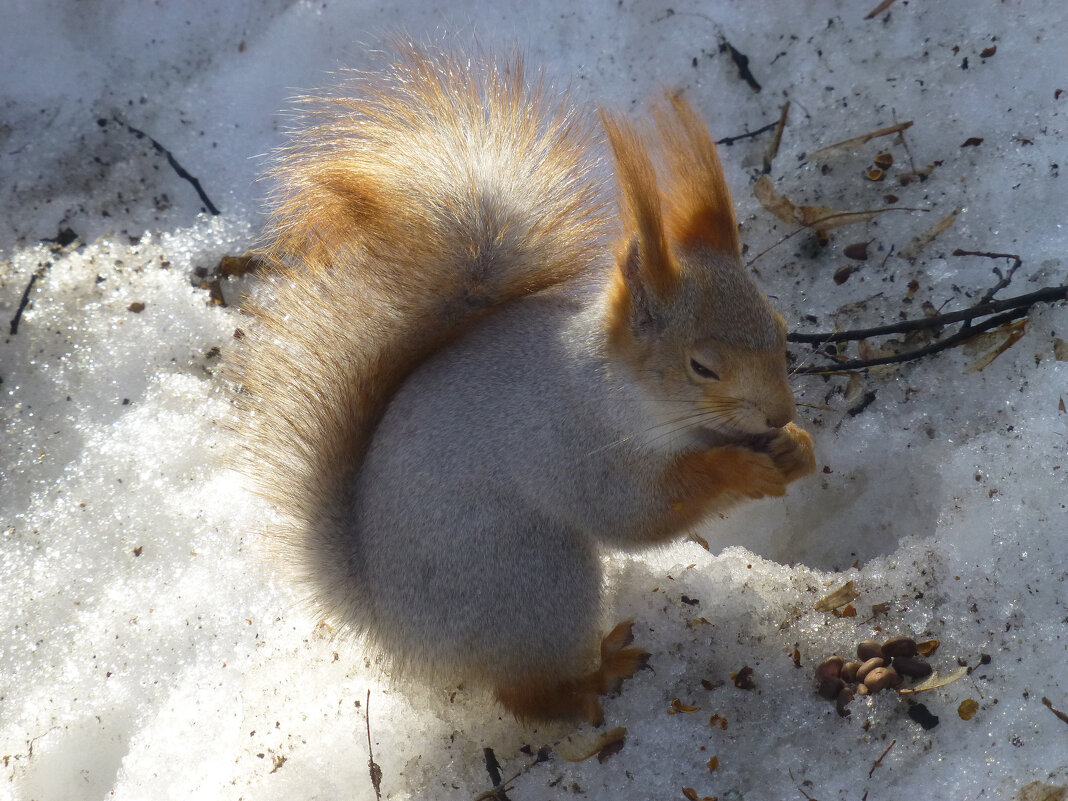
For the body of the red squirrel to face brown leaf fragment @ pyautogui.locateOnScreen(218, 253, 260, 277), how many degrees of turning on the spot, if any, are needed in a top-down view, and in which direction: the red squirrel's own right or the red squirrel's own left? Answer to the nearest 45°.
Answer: approximately 135° to the red squirrel's own left

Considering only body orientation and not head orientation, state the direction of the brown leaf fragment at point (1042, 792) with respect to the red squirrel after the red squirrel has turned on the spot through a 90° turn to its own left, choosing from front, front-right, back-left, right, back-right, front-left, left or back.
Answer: back-right

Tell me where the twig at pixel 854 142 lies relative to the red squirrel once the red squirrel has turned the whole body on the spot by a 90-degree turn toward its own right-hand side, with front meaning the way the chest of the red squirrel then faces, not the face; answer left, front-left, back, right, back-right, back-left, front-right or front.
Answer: back-left

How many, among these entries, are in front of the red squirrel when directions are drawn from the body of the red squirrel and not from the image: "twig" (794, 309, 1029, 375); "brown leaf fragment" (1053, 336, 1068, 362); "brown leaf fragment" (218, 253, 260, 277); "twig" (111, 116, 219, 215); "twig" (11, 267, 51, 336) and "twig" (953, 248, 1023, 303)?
3

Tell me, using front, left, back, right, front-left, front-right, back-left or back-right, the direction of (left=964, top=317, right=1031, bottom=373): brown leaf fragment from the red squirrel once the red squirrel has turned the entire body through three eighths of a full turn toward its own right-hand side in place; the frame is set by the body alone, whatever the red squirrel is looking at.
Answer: back-left

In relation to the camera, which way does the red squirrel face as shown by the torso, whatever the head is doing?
to the viewer's right

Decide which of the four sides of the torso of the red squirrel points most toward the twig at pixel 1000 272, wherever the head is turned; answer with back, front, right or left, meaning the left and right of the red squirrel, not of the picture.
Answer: front

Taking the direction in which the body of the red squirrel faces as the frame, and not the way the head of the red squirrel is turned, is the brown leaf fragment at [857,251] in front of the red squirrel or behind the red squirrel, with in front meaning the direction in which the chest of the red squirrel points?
in front

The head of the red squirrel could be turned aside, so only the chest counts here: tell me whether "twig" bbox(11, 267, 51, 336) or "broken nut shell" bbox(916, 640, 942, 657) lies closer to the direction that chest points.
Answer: the broken nut shell

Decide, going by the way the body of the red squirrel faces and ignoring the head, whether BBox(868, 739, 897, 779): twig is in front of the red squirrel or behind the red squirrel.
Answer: in front

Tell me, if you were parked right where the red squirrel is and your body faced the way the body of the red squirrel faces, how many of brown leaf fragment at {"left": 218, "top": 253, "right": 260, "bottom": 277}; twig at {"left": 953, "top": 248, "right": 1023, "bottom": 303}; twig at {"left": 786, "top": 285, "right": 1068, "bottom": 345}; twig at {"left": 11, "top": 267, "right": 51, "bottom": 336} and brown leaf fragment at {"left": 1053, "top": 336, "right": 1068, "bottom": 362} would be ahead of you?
3

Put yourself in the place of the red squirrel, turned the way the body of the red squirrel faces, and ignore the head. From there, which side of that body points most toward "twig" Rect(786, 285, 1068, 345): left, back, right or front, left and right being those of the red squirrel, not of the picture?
front

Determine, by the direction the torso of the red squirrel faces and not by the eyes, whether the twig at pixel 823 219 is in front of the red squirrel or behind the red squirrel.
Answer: in front
